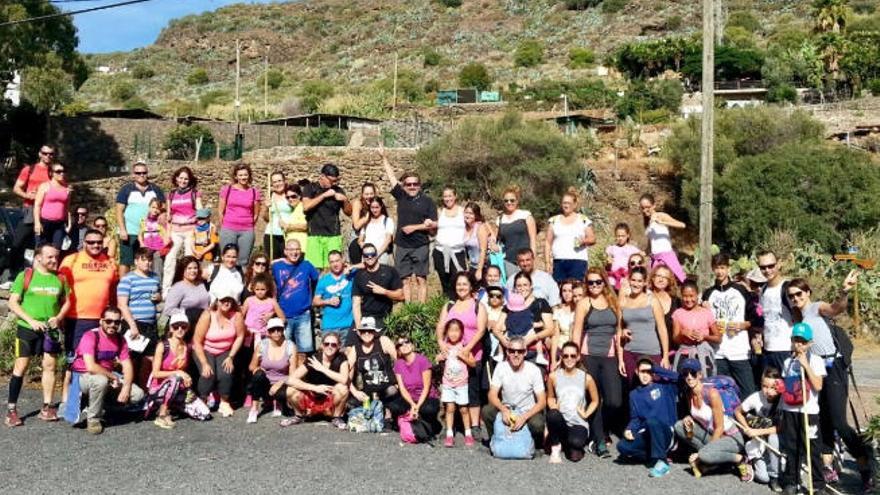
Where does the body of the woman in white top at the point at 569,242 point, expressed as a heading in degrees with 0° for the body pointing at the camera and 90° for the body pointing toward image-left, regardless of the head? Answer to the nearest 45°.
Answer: approximately 0°

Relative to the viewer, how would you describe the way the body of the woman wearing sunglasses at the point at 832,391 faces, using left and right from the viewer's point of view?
facing the viewer and to the left of the viewer

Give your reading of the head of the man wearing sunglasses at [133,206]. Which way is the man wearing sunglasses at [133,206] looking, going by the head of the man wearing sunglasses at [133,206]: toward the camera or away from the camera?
toward the camera

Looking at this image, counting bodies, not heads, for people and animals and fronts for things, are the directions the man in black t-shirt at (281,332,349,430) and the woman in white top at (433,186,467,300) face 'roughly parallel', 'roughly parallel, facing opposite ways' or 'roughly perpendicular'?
roughly parallel

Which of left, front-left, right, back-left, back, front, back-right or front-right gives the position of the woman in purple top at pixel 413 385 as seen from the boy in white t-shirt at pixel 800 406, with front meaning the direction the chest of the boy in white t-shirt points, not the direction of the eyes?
front-right

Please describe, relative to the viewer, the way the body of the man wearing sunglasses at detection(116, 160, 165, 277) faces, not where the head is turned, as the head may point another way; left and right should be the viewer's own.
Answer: facing the viewer

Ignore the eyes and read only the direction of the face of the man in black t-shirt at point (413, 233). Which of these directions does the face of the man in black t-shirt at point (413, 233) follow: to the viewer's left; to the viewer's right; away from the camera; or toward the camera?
toward the camera

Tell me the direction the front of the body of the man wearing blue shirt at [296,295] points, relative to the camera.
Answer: toward the camera

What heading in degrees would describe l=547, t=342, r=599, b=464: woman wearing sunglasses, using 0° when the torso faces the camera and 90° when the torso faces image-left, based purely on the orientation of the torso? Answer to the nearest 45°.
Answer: approximately 0°

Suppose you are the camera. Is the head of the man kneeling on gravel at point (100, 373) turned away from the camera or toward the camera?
toward the camera

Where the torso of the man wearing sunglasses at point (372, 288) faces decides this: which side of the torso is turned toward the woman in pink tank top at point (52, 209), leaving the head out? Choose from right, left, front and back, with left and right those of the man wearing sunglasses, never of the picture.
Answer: right

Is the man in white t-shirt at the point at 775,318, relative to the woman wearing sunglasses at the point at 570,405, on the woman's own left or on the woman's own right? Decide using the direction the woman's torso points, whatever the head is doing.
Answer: on the woman's own left

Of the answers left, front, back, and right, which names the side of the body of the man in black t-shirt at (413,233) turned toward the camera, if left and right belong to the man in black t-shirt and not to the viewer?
front

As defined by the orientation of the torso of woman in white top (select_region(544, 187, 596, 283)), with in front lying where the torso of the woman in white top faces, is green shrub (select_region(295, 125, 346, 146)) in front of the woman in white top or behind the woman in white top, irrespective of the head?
behind

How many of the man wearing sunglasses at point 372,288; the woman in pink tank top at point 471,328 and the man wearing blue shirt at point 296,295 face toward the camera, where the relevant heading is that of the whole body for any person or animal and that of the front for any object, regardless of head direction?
3

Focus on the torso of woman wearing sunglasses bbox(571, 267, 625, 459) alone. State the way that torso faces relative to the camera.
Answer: toward the camera

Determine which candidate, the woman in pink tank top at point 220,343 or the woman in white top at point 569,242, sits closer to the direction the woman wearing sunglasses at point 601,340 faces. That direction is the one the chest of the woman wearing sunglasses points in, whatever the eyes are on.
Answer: the woman in pink tank top

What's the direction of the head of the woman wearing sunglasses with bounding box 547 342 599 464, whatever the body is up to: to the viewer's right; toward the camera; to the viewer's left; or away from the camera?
toward the camera
